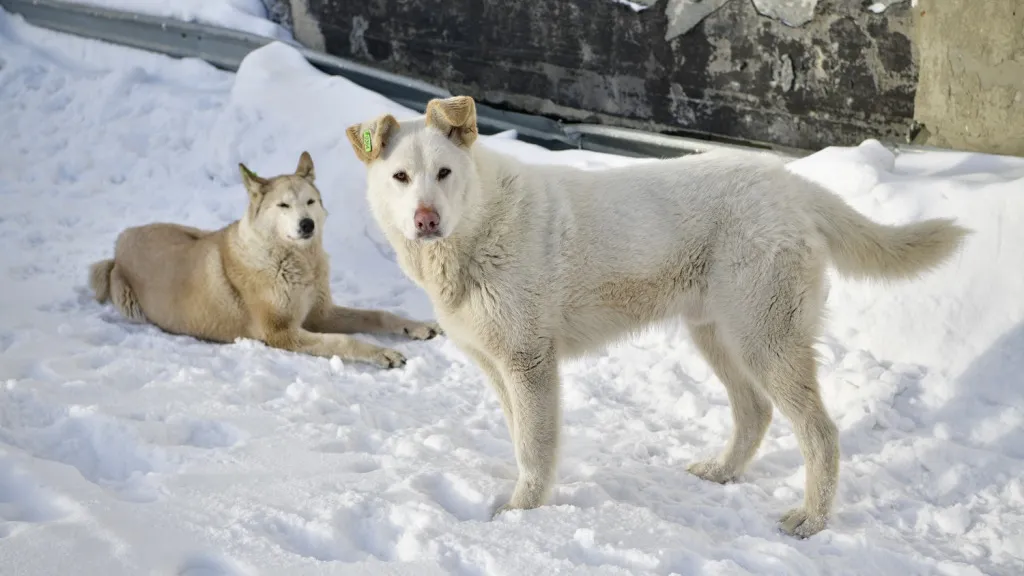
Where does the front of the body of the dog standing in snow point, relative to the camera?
to the viewer's left

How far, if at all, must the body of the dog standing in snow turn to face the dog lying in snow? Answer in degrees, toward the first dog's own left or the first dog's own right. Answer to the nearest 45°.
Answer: approximately 45° to the first dog's own right
